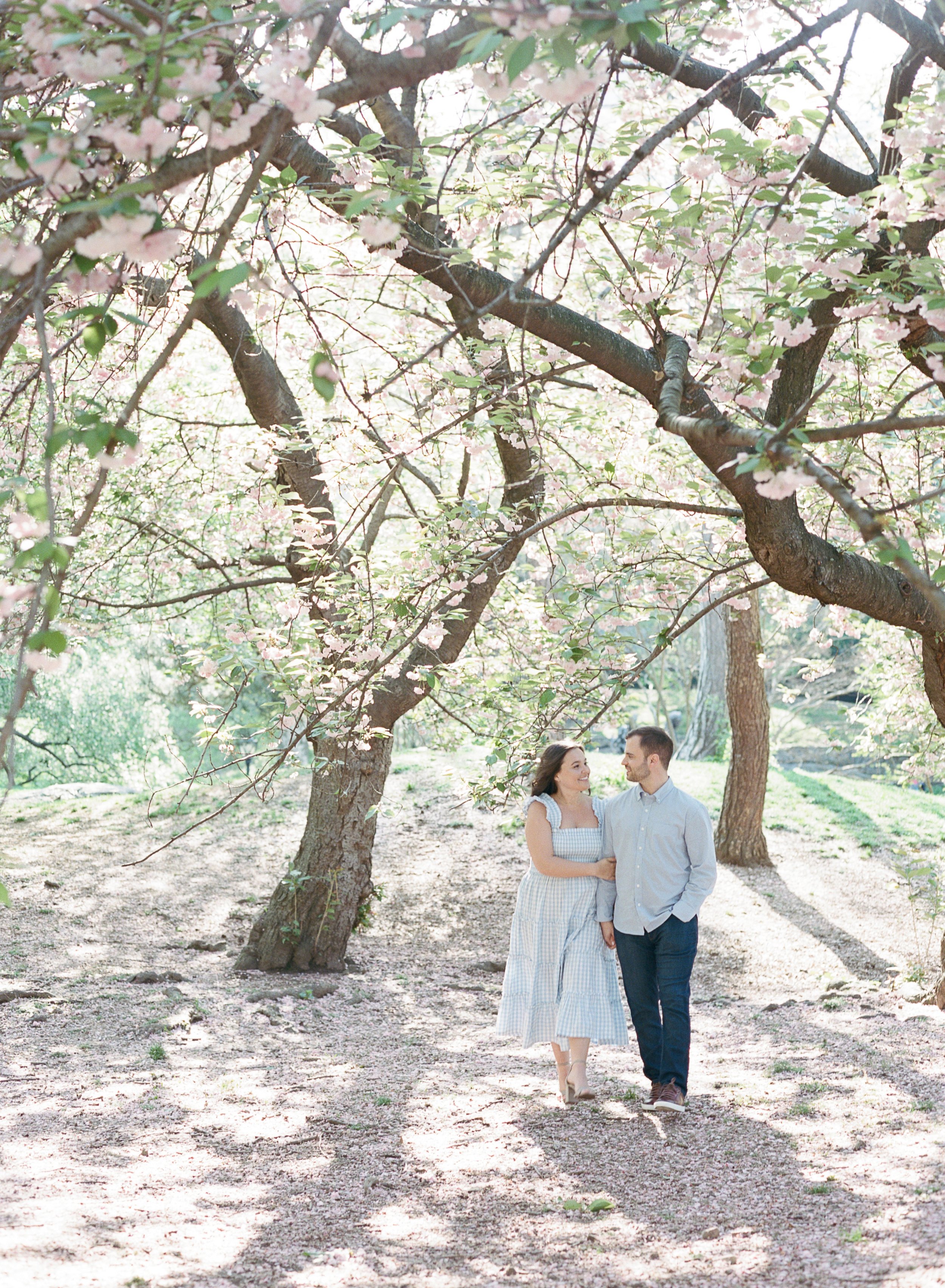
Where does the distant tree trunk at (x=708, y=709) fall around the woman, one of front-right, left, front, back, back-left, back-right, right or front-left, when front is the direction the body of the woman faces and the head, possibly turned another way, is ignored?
back-left

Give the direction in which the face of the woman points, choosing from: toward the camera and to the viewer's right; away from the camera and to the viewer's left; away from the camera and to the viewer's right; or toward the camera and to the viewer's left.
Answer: toward the camera and to the viewer's right

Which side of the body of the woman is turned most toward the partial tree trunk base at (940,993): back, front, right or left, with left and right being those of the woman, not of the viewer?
left

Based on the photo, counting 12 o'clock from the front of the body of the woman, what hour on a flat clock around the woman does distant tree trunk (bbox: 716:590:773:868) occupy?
The distant tree trunk is roughly at 8 o'clock from the woman.

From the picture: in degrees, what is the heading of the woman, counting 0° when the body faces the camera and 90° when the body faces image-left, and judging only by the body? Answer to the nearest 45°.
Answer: approximately 315°
